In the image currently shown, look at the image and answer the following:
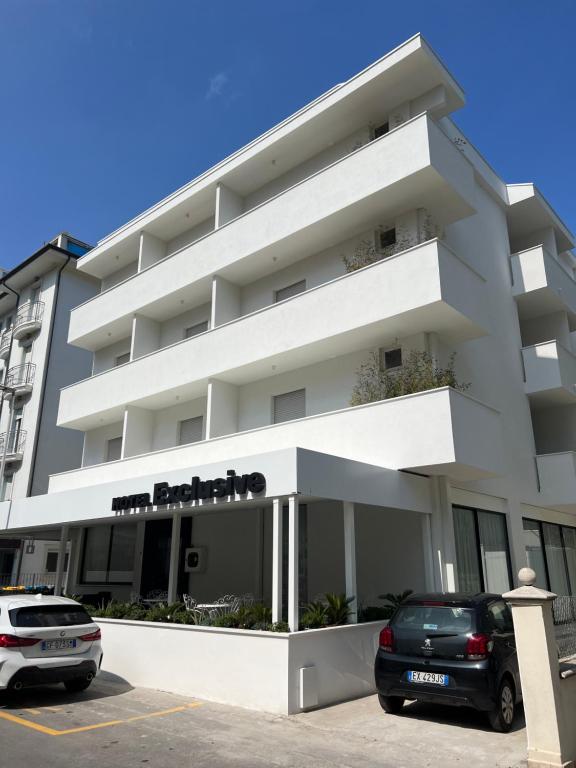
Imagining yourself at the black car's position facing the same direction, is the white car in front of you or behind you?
in front

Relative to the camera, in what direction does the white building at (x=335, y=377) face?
facing the viewer and to the left of the viewer

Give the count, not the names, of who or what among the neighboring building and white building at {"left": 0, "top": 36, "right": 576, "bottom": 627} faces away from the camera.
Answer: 0

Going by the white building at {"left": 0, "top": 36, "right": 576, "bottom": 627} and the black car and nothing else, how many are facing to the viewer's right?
0

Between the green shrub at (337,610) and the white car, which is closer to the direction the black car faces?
the green shrub

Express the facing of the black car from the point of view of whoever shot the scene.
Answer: facing away from the viewer and to the left of the viewer

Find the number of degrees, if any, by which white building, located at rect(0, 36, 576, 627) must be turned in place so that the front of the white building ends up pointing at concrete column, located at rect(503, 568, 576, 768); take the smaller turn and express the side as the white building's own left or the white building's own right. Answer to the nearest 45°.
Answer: approximately 45° to the white building's own left

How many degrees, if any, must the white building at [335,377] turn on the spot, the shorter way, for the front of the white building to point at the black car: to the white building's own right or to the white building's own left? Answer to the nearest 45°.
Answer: approximately 45° to the white building's own left

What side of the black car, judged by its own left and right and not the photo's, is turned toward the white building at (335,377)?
front

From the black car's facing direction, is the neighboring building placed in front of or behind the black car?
in front

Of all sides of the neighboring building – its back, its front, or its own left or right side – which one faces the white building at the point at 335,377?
left
